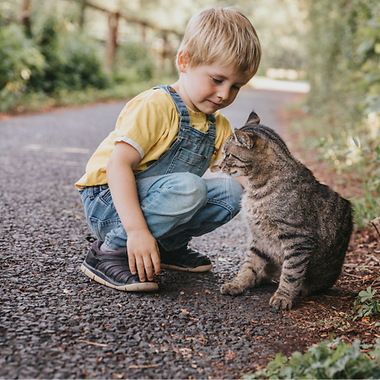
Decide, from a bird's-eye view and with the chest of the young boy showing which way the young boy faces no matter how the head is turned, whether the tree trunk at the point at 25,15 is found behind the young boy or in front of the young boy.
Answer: behind

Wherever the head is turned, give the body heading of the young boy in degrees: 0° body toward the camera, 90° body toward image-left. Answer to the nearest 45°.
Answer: approximately 315°
